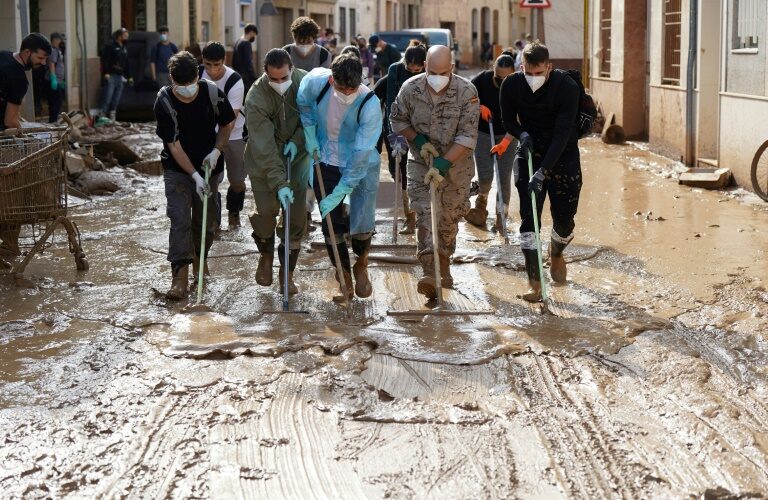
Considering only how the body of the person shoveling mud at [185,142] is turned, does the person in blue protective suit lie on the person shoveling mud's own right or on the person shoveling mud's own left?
on the person shoveling mud's own left

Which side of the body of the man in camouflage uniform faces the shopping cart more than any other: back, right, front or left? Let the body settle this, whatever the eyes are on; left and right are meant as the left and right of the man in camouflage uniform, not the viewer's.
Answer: right

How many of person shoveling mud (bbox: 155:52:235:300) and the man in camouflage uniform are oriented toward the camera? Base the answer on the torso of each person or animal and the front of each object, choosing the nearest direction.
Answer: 2

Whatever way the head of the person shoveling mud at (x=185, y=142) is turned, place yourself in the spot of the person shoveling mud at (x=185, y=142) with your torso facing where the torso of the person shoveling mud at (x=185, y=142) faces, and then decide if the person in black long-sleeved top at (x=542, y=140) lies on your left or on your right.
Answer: on your left

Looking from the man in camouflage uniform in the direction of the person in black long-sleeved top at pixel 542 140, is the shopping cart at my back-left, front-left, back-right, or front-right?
back-left

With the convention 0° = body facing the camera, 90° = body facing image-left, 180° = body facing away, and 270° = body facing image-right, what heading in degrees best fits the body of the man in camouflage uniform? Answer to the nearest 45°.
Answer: approximately 0°

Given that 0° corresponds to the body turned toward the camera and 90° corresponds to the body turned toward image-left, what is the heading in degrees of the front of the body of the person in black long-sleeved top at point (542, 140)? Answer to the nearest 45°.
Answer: approximately 0°
